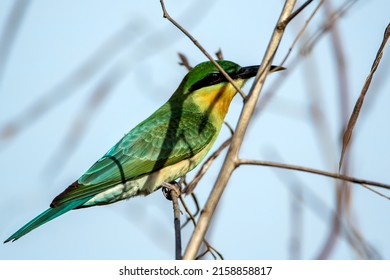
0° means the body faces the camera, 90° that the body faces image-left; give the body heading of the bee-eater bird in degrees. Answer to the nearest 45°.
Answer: approximately 270°

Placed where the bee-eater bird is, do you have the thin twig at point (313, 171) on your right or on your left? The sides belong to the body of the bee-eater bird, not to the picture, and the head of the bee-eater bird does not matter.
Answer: on your right
